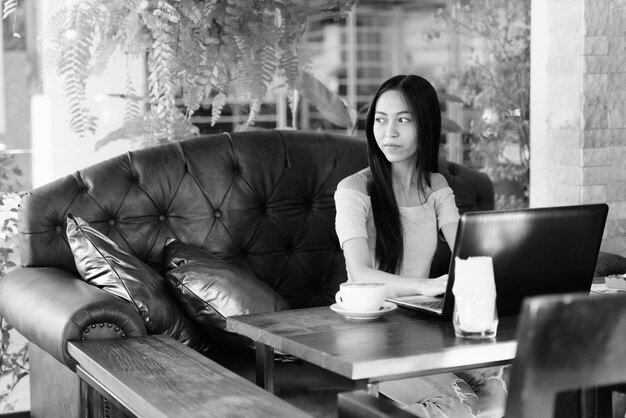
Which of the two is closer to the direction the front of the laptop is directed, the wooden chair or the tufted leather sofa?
the tufted leather sofa

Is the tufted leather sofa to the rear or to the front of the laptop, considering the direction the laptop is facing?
to the front

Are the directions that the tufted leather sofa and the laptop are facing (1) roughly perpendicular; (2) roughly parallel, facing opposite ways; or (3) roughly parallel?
roughly parallel, facing opposite ways

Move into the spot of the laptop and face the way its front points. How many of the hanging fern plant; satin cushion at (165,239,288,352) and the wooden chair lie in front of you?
2

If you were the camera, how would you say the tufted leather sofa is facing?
facing the viewer and to the right of the viewer

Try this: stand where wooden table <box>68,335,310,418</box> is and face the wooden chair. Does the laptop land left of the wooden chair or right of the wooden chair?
left

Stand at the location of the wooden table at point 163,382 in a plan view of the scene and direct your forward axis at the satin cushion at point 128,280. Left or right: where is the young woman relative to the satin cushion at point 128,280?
right

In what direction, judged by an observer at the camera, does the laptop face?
facing away from the viewer and to the left of the viewer

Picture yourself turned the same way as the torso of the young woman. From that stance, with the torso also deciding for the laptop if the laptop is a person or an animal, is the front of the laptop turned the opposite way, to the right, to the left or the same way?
the opposite way

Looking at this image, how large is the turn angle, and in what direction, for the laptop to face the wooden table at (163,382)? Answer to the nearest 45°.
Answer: approximately 45° to its left

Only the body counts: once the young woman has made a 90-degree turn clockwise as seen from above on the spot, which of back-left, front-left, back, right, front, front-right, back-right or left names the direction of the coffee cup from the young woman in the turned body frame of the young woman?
front-left

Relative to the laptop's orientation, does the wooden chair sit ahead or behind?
behind
